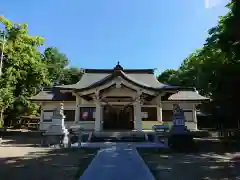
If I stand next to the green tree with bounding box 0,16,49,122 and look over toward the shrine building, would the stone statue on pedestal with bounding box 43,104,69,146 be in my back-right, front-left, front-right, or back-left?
front-right

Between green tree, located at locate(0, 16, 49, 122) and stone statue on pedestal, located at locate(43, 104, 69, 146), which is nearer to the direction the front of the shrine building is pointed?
the stone statue on pedestal

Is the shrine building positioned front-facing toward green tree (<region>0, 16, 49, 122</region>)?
no

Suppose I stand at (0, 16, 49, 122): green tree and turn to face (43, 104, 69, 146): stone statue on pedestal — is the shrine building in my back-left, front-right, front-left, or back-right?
front-left

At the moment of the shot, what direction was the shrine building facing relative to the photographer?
facing the viewer

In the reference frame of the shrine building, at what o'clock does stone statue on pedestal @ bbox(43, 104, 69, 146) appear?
The stone statue on pedestal is roughly at 1 o'clock from the shrine building.
